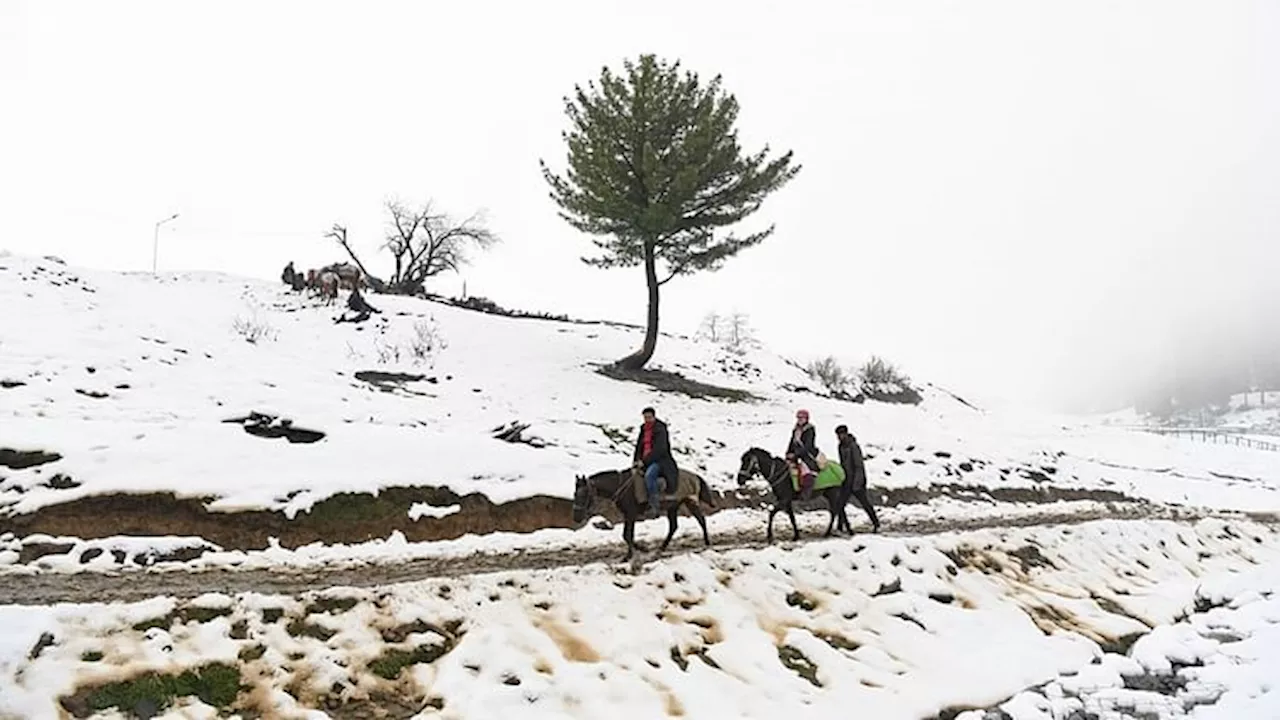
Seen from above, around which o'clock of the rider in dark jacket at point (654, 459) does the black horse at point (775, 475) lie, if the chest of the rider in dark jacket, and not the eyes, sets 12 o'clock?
The black horse is roughly at 6 o'clock from the rider in dark jacket.

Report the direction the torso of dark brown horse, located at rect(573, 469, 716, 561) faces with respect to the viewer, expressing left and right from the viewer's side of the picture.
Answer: facing to the left of the viewer

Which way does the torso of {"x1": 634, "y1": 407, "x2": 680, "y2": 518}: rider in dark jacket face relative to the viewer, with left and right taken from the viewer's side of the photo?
facing the viewer and to the left of the viewer

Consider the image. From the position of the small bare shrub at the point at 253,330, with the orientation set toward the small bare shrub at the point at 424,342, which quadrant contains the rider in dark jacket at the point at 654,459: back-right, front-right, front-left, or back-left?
front-right

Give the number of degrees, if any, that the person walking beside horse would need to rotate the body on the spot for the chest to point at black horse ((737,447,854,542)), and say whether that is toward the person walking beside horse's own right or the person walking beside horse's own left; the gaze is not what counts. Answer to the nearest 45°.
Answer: approximately 45° to the person walking beside horse's own left

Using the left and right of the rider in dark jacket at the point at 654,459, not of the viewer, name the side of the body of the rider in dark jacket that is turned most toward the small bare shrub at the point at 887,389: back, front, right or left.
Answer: back

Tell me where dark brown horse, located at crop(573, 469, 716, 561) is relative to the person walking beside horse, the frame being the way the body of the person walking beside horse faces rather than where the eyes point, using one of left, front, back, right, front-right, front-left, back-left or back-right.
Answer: front-left

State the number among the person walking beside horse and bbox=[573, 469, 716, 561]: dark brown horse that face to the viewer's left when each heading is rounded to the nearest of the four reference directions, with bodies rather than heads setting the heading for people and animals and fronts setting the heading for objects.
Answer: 2

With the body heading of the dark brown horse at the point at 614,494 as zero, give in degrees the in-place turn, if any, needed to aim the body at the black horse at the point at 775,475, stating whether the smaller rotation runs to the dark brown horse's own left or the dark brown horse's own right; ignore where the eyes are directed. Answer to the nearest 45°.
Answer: approximately 135° to the dark brown horse's own right

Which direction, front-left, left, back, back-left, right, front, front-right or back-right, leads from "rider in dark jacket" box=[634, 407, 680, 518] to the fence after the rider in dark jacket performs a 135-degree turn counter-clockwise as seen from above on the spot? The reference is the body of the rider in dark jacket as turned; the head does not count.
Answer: front-left

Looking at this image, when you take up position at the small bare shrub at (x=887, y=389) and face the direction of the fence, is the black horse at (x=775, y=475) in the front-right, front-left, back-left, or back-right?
back-right

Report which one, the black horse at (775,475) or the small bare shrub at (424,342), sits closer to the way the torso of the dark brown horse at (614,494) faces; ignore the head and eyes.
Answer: the small bare shrub

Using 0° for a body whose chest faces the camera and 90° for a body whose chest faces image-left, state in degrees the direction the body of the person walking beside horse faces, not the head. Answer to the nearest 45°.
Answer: approximately 90°
